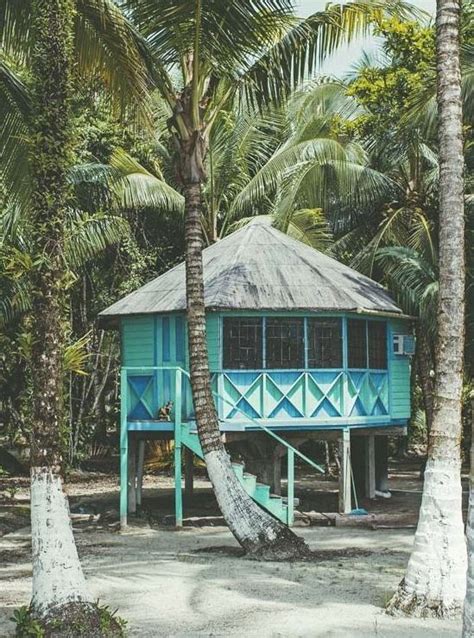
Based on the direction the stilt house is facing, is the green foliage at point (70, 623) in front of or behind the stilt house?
in front

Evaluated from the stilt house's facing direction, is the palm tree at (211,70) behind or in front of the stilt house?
in front

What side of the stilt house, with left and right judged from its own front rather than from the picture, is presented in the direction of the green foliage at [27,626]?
front

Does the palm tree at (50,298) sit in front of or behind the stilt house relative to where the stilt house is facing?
in front

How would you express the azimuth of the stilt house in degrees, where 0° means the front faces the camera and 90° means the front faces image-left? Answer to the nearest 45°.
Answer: approximately 0°
